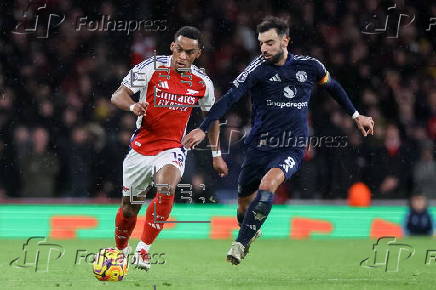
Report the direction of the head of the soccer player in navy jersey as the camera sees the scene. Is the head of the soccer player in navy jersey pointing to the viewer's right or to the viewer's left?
to the viewer's left

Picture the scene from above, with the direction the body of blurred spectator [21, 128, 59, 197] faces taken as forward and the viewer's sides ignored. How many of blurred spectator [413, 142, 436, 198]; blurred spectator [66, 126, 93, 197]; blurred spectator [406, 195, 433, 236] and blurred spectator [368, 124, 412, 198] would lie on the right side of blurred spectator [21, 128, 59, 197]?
0

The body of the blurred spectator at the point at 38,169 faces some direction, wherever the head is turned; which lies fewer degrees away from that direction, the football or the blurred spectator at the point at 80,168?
the football

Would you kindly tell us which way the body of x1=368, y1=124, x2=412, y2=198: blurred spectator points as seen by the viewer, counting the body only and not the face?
toward the camera

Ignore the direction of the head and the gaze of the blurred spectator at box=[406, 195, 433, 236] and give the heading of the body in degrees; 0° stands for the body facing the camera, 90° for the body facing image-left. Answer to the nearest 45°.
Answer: approximately 0°

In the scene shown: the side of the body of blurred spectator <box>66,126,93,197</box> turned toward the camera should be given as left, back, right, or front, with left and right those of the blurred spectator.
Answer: front

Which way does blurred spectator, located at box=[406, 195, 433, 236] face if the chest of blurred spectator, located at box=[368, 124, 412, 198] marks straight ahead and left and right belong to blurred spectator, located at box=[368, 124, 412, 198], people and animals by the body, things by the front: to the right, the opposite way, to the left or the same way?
the same way

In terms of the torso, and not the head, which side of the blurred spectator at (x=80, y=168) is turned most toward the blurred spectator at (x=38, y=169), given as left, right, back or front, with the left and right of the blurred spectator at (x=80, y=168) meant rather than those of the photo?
right

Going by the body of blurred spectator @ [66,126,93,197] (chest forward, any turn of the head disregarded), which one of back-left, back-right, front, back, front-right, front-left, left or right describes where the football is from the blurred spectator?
front

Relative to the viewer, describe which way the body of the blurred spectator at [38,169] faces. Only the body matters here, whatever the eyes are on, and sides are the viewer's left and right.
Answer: facing the viewer

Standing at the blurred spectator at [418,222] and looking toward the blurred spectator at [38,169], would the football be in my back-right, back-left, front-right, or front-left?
front-left

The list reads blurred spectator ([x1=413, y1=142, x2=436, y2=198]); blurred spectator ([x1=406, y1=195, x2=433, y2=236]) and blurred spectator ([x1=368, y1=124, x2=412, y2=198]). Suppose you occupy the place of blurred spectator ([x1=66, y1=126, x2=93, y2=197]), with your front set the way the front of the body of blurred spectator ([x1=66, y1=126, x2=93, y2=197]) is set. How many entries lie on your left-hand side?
3

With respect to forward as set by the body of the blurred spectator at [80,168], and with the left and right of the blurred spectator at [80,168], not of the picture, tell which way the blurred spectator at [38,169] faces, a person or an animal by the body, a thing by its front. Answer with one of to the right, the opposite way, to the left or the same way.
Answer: the same way
